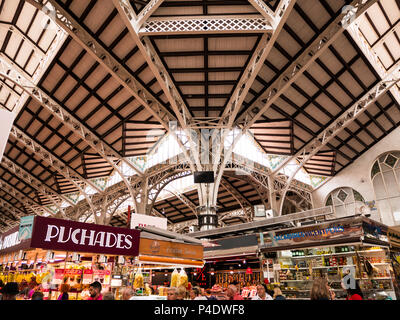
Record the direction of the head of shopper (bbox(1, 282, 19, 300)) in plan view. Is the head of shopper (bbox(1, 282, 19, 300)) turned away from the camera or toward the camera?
away from the camera

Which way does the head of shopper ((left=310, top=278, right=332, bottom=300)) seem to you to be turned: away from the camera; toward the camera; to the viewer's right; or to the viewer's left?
away from the camera

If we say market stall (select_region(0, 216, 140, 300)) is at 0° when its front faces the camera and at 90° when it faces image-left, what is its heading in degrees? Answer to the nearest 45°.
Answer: approximately 315°

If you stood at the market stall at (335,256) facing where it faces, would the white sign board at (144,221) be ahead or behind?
ahead

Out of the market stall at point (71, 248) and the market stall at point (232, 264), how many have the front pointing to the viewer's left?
0

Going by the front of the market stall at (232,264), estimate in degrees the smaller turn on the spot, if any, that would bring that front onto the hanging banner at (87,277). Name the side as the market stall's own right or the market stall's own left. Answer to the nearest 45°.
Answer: approximately 45° to the market stall's own right

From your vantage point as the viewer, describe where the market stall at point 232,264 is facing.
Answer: facing the viewer

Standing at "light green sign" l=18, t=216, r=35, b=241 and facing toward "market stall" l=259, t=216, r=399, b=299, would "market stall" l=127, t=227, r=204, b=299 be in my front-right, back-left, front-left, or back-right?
front-left

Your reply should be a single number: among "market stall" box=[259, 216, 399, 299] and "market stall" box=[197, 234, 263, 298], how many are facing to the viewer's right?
0

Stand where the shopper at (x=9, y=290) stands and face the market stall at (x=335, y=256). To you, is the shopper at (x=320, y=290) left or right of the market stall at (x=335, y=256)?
right

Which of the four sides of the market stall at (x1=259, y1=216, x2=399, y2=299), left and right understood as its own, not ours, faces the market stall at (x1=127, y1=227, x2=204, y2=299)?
right

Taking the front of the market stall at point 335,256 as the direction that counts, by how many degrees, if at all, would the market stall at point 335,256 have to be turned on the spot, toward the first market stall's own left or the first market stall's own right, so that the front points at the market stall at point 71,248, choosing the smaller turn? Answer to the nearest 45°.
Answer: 0° — it already faces it

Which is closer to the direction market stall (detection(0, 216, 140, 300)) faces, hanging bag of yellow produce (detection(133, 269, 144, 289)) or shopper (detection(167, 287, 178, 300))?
the shopper

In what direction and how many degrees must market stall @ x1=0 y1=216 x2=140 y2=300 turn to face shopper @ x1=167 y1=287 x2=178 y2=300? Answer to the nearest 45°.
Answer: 0° — it already faces them

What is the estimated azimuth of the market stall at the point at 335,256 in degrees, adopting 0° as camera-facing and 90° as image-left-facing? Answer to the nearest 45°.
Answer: approximately 45°

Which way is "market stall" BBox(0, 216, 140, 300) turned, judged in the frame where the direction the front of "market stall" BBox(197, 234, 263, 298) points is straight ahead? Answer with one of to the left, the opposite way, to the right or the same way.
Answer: to the left

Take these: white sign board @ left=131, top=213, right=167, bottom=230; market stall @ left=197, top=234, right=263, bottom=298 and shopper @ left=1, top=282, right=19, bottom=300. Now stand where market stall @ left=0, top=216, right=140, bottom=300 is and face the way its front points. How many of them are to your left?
2

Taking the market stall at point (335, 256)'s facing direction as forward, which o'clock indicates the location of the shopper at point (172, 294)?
The shopper is roughly at 1 o'clock from the market stall.

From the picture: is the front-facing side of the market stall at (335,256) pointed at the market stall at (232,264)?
no
